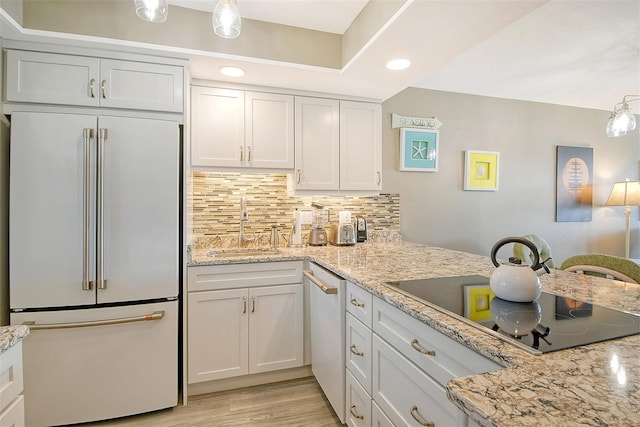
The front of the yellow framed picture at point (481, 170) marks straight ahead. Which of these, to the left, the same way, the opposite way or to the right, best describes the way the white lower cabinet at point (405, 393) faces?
to the right

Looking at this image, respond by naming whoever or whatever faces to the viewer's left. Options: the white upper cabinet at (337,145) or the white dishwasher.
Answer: the white dishwasher

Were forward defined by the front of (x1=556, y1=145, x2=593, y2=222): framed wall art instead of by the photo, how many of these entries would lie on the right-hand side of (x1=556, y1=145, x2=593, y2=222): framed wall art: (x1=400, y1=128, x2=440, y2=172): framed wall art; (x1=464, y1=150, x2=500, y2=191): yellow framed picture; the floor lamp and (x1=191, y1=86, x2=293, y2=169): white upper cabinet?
3

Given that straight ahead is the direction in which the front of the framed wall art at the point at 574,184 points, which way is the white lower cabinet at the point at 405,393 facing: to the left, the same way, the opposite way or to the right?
to the right

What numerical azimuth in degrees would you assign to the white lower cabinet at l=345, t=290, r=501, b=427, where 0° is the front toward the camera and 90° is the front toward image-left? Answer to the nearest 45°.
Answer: approximately 45°

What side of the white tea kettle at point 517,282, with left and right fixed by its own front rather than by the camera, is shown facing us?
right

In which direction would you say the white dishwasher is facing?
to the viewer's left

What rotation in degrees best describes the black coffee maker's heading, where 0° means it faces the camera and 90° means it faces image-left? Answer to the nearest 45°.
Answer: approximately 0°

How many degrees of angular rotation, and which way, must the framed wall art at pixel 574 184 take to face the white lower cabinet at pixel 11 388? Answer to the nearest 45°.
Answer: approximately 45° to its right

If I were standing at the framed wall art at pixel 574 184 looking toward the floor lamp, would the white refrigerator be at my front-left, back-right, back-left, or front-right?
back-right

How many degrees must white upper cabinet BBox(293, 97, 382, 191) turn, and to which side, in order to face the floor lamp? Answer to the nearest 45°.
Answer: approximately 90° to its left
